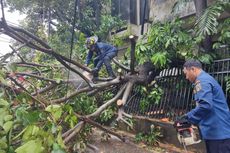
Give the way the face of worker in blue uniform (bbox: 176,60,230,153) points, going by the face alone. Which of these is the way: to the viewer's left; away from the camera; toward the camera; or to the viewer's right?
to the viewer's left

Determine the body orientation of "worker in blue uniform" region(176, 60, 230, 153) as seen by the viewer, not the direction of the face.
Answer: to the viewer's left

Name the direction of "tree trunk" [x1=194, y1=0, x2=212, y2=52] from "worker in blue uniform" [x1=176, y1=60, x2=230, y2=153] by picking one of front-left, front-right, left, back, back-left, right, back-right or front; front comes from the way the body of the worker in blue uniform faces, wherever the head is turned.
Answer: right

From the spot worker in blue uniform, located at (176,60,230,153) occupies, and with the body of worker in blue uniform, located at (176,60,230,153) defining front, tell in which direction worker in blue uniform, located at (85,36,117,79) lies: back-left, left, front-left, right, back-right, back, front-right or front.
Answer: front-right
